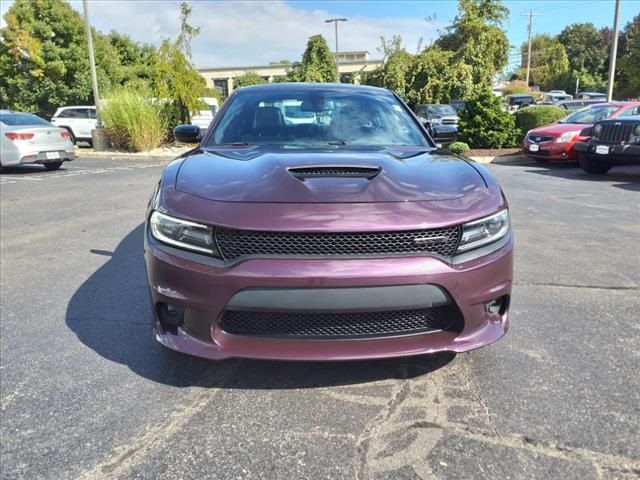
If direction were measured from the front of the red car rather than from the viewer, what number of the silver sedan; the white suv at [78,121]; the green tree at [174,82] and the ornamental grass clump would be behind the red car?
0

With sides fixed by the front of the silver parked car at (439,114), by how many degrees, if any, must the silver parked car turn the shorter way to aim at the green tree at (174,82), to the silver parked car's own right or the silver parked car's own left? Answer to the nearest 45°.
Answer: approximately 90° to the silver parked car's own right

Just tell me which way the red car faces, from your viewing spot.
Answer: facing the viewer and to the left of the viewer

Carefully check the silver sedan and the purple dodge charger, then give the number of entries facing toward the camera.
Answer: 1

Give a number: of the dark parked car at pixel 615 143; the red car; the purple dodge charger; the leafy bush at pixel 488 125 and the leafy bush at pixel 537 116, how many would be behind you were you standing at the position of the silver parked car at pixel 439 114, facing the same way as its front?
0

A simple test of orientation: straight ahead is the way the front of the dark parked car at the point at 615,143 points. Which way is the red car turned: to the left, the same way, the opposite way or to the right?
the same way

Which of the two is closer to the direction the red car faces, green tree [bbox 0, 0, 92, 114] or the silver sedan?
the silver sedan

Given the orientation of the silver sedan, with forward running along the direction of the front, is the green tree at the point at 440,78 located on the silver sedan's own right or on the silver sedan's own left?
on the silver sedan's own right

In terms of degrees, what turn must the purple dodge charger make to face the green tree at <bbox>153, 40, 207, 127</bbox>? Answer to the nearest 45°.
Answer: approximately 180°

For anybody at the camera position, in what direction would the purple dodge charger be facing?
facing the viewer

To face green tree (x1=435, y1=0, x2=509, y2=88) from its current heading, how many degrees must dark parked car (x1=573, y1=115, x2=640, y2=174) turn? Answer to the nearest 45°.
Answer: approximately 135° to its right

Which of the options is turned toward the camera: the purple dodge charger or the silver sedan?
the purple dodge charger

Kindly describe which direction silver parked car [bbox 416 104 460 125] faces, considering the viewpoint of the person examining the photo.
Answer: facing the viewer and to the right of the viewer

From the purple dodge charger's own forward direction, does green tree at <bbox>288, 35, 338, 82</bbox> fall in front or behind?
behind

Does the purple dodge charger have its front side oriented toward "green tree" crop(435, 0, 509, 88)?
no

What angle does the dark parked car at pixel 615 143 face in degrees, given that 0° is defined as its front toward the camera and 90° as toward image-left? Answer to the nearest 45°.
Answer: approximately 45°
